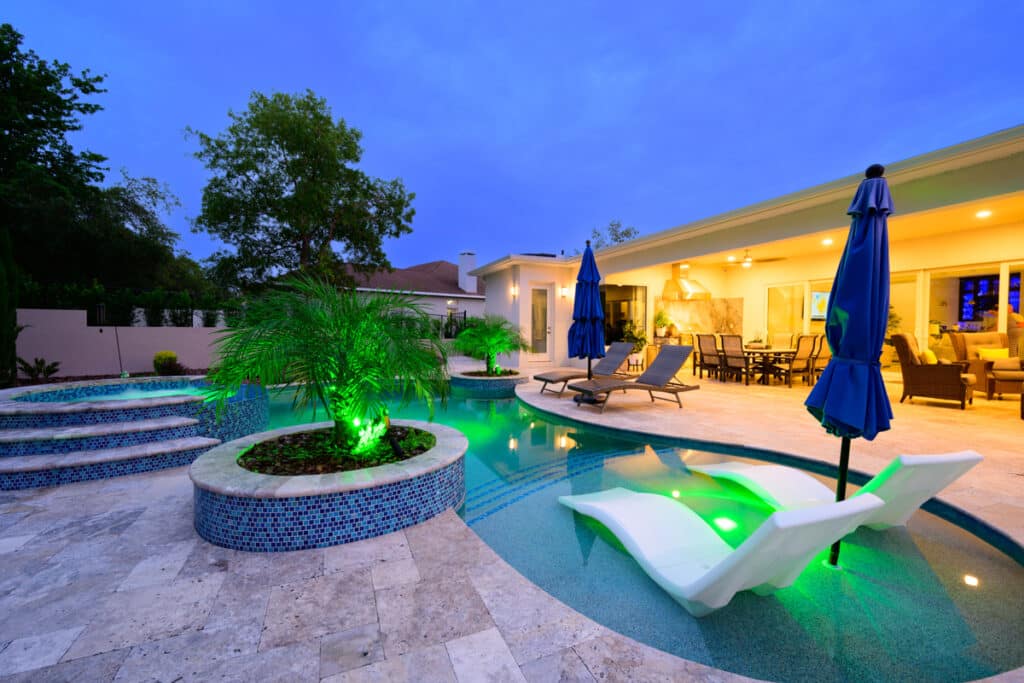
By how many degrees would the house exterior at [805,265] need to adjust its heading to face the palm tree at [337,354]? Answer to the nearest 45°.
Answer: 0° — it already faces it

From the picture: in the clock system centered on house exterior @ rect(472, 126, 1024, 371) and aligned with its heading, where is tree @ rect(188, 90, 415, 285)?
The tree is roughly at 1 o'clock from the house exterior.

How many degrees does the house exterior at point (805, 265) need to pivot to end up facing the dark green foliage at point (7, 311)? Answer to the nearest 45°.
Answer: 0° — it already faces it

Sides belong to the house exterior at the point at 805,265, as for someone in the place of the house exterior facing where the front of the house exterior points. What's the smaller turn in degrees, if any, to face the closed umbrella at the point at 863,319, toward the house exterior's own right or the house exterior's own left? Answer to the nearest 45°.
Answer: approximately 45° to the house exterior's own left

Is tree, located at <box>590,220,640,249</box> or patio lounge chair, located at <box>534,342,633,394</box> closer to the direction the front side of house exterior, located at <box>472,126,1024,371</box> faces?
the patio lounge chair

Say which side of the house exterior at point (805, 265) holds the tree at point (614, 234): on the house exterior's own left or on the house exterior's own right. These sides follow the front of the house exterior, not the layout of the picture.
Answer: on the house exterior's own right

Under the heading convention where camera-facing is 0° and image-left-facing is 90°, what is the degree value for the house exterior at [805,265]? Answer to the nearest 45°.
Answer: approximately 45°

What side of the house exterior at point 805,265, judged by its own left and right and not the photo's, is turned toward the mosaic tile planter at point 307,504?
front

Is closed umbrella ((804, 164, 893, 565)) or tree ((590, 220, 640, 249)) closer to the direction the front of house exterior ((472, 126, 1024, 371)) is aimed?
the closed umbrella

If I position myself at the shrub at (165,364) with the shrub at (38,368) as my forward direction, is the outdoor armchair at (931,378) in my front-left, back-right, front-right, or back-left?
back-left

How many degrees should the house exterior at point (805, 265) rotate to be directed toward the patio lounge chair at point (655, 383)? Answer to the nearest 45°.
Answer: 0° — it already faces it

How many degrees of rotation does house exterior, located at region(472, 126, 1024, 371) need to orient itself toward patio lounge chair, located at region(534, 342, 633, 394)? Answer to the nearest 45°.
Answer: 0° — it already faces it

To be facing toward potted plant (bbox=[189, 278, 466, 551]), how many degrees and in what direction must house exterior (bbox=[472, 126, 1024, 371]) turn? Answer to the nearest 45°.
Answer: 0° — it already faces it
